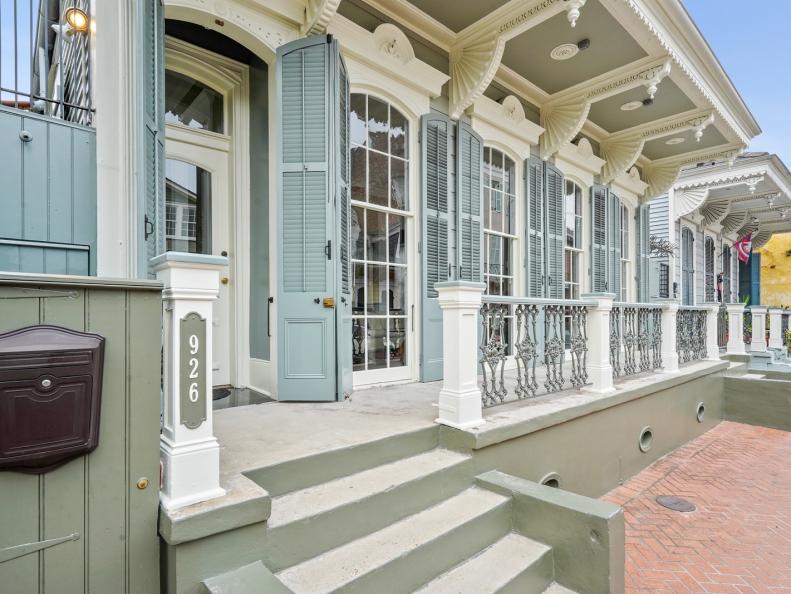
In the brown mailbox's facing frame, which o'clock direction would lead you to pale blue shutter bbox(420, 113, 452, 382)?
The pale blue shutter is roughly at 8 o'clock from the brown mailbox.

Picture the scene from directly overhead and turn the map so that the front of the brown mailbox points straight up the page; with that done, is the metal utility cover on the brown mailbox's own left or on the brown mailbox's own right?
on the brown mailbox's own left

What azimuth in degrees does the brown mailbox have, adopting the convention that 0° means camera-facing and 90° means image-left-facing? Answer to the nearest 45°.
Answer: approximately 0°

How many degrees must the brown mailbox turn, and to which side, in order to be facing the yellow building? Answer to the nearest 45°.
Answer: approximately 90° to its left

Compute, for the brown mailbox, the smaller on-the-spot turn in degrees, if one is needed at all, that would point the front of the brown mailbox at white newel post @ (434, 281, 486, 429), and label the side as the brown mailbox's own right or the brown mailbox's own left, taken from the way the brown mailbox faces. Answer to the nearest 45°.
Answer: approximately 90° to the brown mailbox's own left

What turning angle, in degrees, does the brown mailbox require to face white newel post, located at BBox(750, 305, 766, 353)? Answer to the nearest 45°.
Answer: approximately 90° to its left

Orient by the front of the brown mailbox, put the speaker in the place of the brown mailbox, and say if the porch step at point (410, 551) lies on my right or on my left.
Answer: on my left
